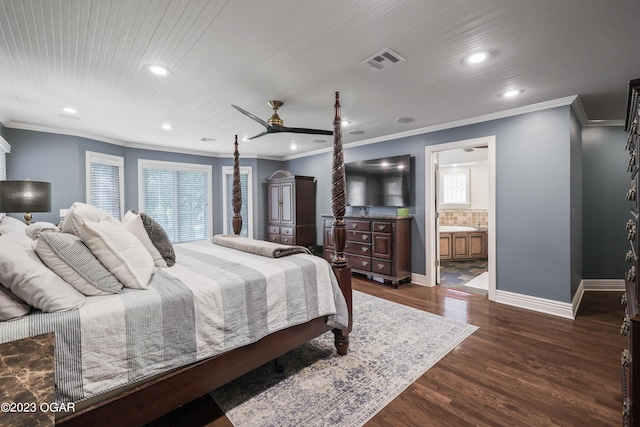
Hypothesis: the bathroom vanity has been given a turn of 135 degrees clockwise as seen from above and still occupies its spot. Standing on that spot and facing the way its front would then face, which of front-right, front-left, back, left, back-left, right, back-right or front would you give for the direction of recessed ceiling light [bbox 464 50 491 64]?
back-left

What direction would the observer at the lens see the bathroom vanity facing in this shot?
facing the viewer

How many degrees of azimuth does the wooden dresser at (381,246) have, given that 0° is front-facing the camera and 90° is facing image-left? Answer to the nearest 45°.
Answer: approximately 45°

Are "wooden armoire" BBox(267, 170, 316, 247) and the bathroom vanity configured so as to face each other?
no

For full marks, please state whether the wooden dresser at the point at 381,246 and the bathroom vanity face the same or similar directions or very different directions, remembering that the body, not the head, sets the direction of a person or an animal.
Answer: same or similar directions

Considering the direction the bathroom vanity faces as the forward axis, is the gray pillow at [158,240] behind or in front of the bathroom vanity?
in front

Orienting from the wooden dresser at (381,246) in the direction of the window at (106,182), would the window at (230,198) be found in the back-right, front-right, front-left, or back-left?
front-right

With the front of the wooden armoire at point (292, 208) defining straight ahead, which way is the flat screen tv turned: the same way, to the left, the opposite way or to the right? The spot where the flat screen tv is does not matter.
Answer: the same way

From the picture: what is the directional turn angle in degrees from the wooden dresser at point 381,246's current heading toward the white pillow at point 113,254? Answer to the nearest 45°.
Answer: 0° — it already faces it

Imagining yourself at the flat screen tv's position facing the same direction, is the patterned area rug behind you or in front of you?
in front

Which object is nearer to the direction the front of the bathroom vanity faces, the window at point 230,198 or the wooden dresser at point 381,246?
the wooden dresser

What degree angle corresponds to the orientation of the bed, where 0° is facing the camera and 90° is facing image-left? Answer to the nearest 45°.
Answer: approximately 225°

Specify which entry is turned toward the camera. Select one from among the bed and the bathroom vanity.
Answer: the bathroom vanity

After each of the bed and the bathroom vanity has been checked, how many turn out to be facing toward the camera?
1

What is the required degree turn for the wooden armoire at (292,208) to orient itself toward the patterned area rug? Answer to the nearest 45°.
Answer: approximately 45° to its left
